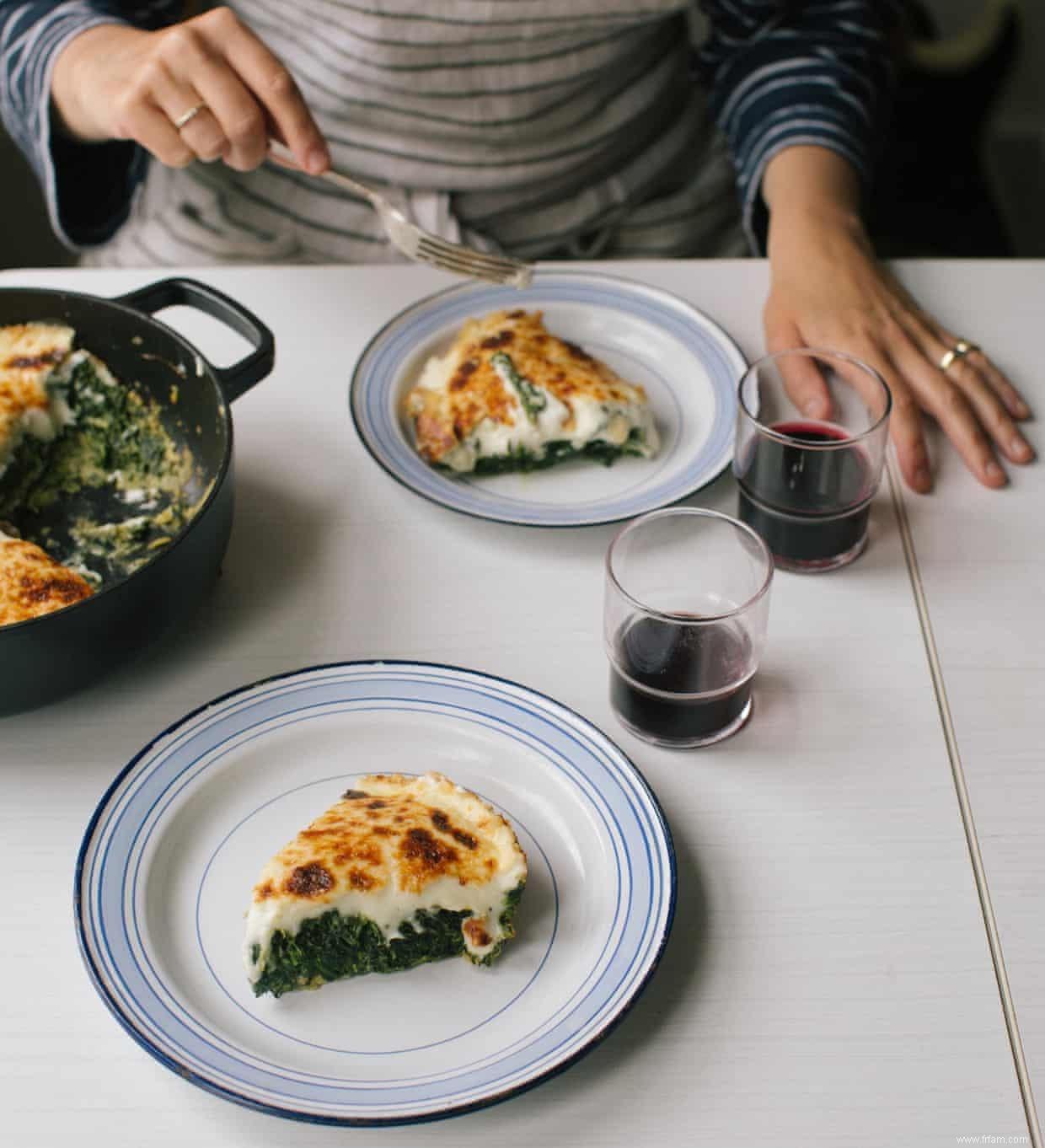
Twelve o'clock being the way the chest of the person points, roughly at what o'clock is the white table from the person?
The white table is roughly at 12 o'clock from the person.

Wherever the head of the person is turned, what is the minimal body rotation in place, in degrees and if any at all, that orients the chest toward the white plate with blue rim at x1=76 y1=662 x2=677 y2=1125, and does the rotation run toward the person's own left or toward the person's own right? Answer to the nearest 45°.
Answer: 0° — they already face it

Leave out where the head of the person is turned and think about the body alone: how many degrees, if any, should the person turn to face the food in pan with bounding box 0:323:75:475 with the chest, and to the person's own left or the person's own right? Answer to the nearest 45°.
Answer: approximately 45° to the person's own right

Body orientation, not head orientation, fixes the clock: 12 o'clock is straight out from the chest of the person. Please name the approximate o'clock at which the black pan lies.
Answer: The black pan is roughly at 1 o'clock from the person.

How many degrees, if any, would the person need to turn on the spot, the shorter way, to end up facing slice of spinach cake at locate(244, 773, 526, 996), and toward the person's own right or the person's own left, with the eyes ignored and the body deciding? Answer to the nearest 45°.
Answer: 0° — they already face it

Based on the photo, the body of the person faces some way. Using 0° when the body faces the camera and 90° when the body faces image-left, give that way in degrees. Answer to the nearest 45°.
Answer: approximately 0°
